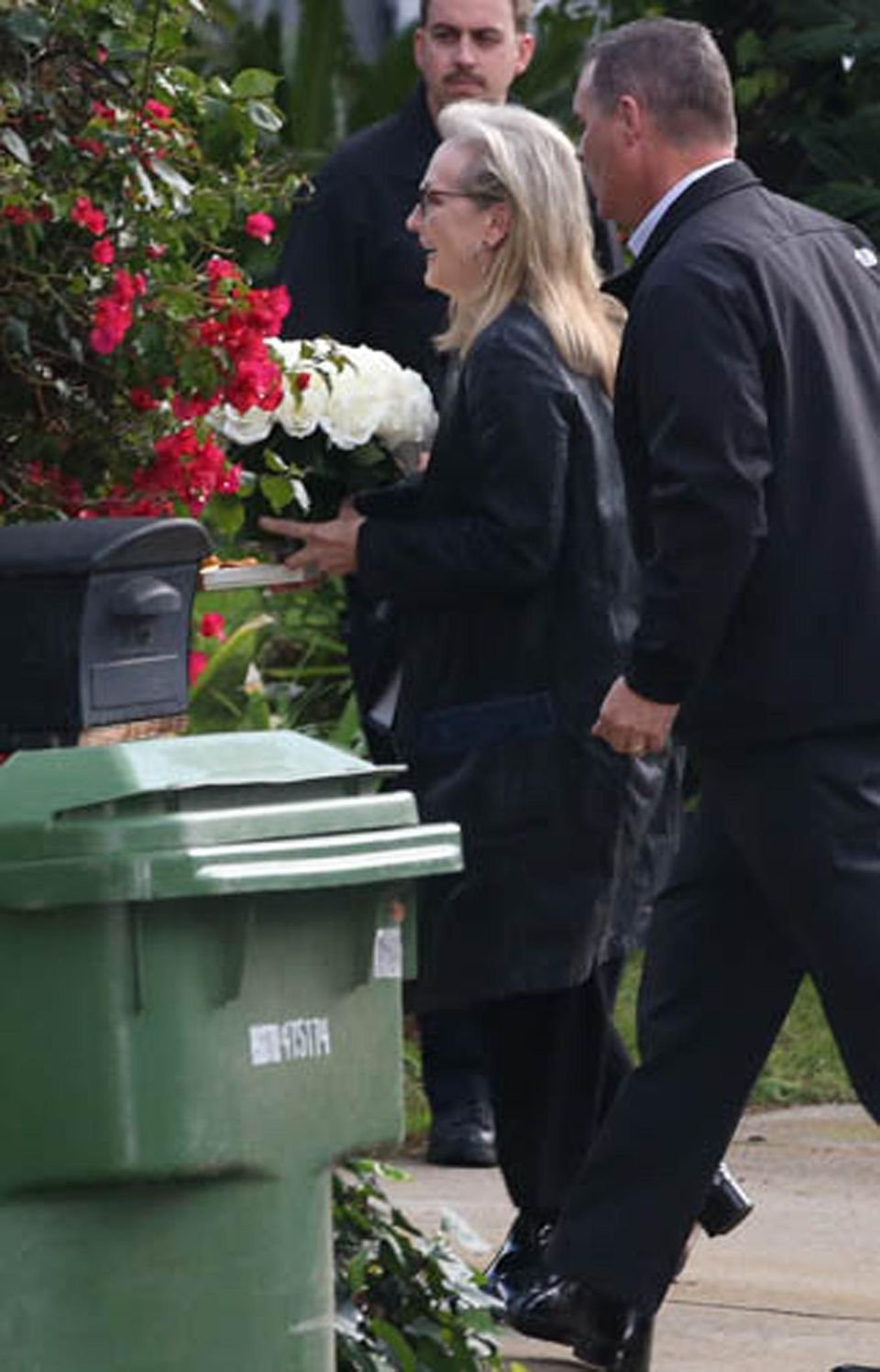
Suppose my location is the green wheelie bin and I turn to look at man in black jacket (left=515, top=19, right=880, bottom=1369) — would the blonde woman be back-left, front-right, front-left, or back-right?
front-left

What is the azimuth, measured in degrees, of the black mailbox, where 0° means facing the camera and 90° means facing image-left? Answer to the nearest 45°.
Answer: approximately 315°

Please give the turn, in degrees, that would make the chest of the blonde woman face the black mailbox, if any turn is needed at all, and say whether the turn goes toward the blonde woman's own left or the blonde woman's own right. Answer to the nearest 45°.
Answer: approximately 45° to the blonde woman's own left

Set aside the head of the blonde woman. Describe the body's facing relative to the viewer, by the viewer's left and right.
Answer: facing to the left of the viewer

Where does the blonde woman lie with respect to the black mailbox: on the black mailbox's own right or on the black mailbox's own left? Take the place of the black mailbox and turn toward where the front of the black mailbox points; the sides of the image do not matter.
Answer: on the black mailbox's own left

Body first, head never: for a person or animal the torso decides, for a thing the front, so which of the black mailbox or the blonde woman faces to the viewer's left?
the blonde woman

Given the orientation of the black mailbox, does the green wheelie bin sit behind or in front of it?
in front

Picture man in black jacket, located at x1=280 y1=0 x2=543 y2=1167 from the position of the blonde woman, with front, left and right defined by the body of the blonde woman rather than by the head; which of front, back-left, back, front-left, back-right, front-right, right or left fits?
right

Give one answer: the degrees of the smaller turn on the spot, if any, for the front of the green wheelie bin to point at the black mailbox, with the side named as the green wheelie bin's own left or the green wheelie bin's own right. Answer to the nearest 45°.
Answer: approximately 135° to the green wheelie bin's own right

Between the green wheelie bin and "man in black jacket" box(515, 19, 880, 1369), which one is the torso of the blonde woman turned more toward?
the green wheelie bin

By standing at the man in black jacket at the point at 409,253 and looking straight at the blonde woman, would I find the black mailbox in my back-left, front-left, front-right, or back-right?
front-right

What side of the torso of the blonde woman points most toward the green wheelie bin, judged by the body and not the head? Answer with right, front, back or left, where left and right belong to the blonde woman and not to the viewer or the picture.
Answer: left

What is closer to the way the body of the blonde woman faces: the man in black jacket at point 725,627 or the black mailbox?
the black mailbox

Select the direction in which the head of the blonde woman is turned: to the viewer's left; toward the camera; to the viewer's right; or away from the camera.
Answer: to the viewer's left

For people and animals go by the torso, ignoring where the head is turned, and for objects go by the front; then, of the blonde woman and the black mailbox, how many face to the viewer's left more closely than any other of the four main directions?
1
